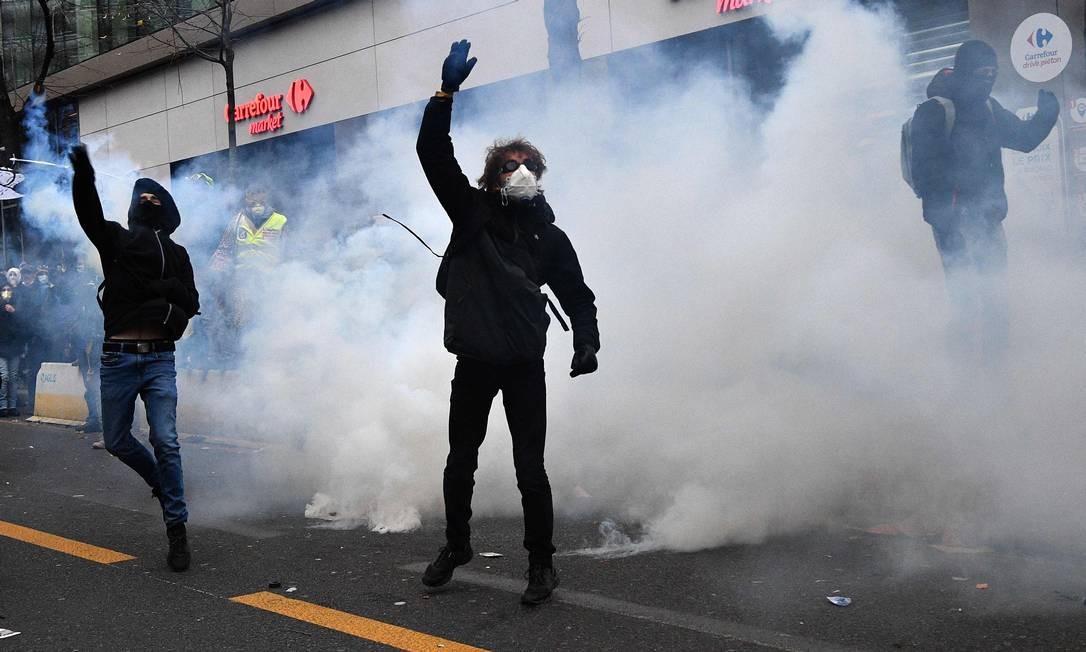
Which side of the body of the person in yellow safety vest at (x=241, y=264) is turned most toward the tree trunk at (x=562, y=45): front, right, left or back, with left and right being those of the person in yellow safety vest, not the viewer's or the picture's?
left

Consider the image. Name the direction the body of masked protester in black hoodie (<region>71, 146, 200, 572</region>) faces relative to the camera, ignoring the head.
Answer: toward the camera

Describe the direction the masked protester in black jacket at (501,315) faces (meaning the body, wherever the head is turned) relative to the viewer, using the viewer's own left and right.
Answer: facing the viewer

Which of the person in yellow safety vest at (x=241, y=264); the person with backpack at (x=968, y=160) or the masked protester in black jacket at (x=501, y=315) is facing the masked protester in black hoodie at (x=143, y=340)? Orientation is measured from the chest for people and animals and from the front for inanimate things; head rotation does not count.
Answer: the person in yellow safety vest

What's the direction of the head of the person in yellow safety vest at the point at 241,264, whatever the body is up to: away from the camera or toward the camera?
toward the camera

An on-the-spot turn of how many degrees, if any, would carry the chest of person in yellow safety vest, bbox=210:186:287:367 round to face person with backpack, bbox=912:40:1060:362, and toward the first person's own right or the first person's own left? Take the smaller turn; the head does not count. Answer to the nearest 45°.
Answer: approximately 45° to the first person's own left

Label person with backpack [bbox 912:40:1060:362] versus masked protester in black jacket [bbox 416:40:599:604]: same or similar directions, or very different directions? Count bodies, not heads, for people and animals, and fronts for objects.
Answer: same or similar directions

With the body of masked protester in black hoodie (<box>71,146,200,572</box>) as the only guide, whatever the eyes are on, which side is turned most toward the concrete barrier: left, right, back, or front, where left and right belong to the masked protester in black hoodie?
back

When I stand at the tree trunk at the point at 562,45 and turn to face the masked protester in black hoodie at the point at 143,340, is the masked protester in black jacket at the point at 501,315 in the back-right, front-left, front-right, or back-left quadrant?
front-left

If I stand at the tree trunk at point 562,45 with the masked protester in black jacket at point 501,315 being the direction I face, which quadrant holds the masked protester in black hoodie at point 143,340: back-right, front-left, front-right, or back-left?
front-right

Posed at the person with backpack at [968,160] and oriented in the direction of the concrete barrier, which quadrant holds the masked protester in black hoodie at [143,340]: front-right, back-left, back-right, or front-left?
front-left

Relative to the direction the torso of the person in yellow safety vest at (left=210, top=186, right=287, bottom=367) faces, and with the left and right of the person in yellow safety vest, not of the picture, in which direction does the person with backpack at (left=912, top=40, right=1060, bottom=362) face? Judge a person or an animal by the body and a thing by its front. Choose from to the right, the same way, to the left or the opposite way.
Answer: the same way

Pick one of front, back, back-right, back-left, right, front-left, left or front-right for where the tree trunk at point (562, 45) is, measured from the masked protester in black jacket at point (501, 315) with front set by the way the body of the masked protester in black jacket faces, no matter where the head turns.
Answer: back

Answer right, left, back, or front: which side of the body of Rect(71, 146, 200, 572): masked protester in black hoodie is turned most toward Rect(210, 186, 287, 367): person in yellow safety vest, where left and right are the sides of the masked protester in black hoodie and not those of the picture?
back
